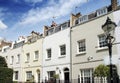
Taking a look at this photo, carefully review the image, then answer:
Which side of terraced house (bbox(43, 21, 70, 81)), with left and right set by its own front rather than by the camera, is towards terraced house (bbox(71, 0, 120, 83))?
left

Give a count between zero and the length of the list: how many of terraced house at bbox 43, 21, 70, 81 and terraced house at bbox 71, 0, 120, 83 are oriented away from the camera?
0

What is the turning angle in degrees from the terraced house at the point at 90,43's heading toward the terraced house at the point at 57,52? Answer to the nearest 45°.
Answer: approximately 90° to its right

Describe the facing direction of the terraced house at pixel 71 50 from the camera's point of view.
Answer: facing the viewer and to the left of the viewer
